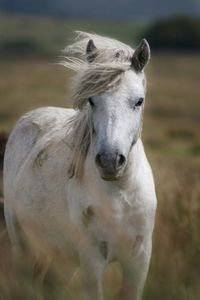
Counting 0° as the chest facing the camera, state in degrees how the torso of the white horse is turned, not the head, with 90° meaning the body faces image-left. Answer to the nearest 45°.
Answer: approximately 315°
